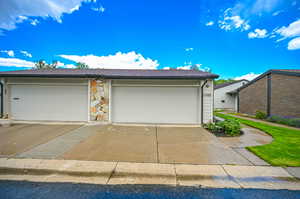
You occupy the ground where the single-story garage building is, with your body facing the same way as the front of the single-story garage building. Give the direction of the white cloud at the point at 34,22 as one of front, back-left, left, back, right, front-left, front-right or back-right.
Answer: back-right

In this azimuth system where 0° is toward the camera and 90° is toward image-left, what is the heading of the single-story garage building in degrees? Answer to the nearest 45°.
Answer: approximately 0°

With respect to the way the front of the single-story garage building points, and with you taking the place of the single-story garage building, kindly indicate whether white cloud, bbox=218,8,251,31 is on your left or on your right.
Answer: on your left

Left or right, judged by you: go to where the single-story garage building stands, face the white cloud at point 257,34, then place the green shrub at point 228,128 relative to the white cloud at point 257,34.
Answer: right

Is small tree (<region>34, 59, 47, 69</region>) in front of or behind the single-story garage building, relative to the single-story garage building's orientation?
behind

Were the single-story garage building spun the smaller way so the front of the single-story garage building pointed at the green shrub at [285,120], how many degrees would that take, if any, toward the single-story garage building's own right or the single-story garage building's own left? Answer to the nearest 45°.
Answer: approximately 90° to the single-story garage building's own left

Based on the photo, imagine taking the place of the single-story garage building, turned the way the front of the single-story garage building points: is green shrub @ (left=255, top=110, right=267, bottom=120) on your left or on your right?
on your left

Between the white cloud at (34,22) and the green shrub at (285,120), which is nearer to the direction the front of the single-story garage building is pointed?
the green shrub

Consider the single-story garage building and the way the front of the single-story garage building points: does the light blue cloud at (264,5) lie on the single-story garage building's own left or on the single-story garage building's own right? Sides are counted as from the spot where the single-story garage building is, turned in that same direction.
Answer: on the single-story garage building's own left
